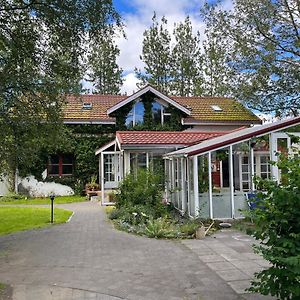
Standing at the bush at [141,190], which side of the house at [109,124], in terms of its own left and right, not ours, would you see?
front

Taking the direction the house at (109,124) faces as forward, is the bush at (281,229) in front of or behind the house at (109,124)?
in front

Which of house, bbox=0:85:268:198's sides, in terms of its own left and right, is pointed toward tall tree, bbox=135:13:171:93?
back

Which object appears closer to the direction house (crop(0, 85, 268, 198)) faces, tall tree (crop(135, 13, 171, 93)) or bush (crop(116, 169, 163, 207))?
the bush

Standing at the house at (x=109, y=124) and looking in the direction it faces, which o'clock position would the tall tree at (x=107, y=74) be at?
The tall tree is roughly at 6 o'clock from the house.

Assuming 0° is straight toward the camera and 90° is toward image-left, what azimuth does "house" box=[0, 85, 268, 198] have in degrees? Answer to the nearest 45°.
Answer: approximately 0°

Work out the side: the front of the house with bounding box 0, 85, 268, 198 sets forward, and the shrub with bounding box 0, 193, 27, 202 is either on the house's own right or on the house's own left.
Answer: on the house's own right
